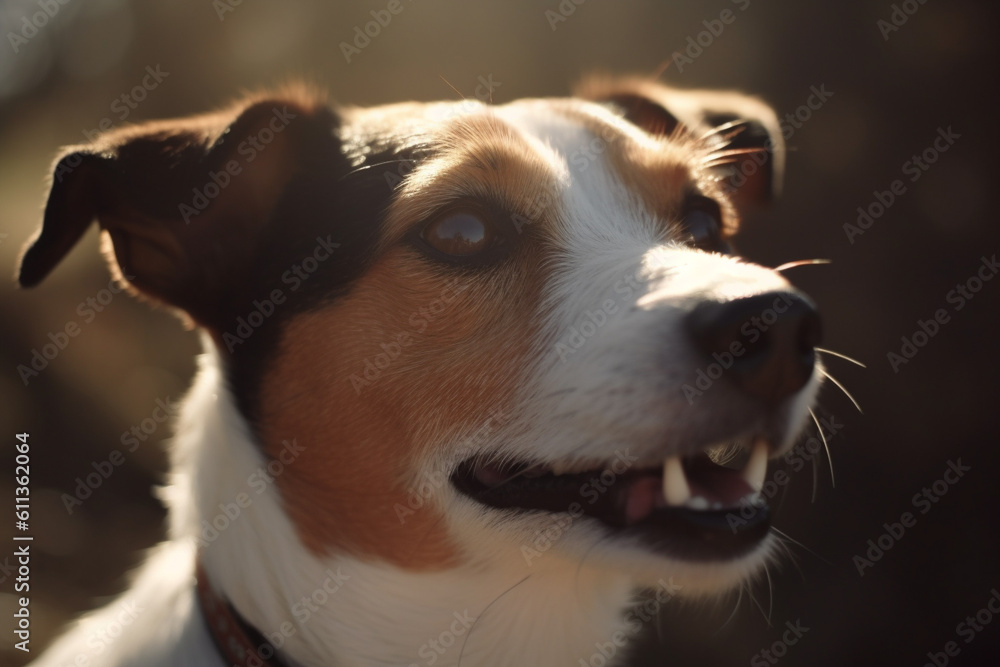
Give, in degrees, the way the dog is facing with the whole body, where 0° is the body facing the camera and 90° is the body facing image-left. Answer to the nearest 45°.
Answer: approximately 315°
